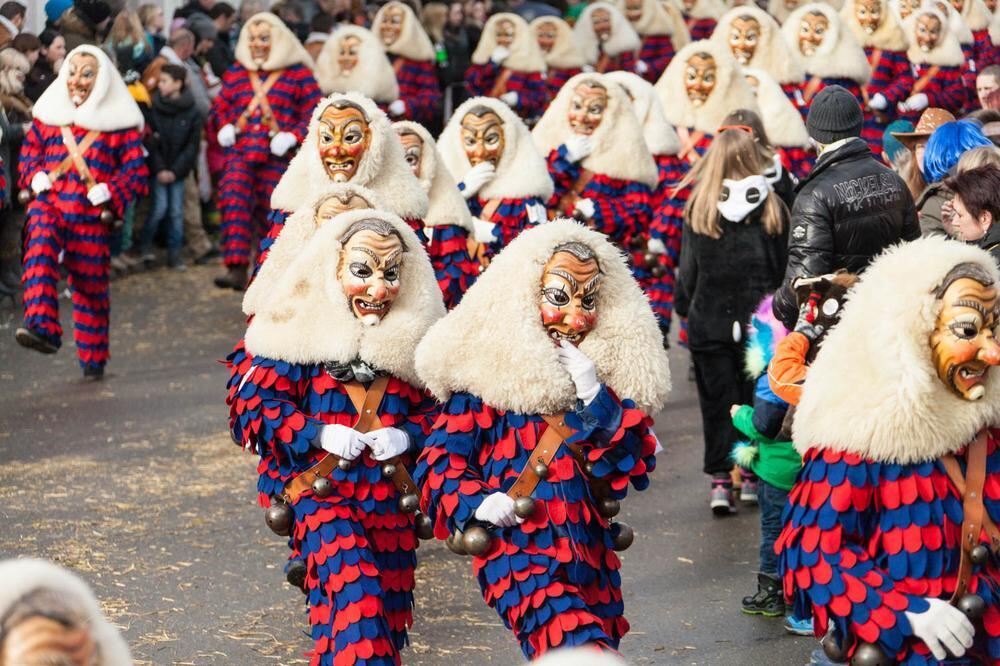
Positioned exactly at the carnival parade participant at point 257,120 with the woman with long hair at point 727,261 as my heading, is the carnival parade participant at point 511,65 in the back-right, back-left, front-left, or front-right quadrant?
back-left

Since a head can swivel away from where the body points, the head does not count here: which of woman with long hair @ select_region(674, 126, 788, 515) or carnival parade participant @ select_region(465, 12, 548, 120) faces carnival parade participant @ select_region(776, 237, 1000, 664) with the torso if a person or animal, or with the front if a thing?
carnival parade participant @ select_region(465, 12, 548, 120)

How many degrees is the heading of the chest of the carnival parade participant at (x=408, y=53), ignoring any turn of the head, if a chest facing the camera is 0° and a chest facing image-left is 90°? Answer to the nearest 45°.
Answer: approximately 45°

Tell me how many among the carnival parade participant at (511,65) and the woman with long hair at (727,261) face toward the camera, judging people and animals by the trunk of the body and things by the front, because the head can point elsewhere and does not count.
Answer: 1

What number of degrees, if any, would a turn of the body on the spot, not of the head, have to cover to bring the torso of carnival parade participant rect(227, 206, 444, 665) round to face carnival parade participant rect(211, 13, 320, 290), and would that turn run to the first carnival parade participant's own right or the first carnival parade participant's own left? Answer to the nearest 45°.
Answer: approximately 135° to the first carnival parade participant's own left

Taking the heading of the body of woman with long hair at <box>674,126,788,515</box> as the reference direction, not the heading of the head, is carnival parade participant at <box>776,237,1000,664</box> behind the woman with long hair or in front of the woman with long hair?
behind

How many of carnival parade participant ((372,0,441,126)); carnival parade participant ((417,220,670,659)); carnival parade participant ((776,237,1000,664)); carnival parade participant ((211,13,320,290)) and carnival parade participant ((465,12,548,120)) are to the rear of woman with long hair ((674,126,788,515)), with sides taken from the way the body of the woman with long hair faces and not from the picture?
2

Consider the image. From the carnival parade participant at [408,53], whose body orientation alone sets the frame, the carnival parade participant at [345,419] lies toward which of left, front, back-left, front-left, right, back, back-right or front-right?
front-left

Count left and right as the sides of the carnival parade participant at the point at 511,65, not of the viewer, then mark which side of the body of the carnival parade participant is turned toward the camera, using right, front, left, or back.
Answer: front

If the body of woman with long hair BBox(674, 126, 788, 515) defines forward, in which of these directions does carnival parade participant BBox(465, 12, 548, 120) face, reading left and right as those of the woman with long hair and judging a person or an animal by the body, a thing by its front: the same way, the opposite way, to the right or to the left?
the opposite way
